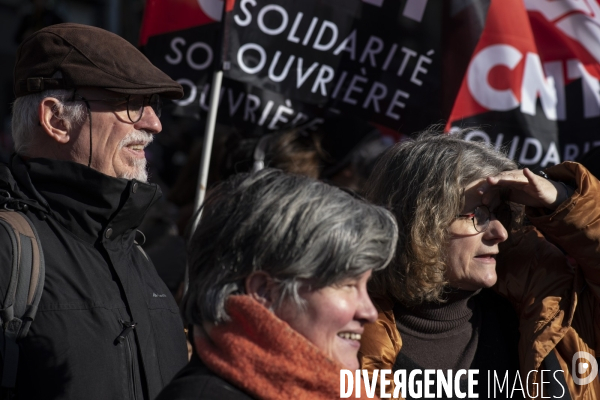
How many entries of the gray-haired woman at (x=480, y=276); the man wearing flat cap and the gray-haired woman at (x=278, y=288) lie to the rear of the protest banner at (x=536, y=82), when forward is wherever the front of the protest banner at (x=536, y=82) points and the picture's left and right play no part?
0

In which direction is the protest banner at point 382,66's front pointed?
toward the camera

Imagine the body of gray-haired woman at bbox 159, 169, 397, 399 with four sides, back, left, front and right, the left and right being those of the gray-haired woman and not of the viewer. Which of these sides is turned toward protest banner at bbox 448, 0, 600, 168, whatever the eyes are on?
left

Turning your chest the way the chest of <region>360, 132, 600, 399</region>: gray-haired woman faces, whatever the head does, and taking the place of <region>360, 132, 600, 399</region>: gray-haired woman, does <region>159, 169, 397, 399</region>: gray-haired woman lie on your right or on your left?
on your right

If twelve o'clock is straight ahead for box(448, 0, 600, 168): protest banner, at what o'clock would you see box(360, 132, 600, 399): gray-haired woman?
The gray-haired woman is roughly at 12 o'clock from the protest banner.

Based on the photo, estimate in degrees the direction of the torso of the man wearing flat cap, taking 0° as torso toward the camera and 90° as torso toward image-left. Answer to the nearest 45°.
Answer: approximately 315°

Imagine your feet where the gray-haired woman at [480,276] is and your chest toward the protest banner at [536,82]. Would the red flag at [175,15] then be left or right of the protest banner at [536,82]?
left

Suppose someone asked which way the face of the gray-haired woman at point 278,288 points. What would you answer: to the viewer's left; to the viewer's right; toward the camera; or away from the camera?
to the viewer's right

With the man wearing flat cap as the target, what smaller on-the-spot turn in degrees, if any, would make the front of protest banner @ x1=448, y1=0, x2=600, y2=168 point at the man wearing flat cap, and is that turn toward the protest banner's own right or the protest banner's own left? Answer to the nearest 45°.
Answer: approximately 45° to the protest banner's own right

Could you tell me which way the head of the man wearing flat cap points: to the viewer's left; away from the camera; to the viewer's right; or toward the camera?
to the viewer's right

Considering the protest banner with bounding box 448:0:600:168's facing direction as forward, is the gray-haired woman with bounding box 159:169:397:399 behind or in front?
in front
